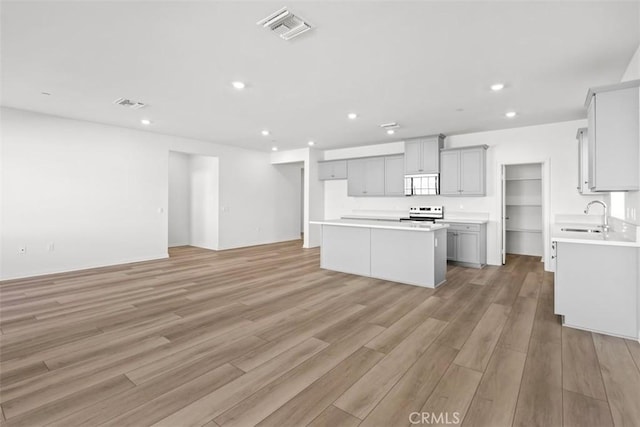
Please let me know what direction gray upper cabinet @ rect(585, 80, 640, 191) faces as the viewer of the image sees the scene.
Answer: facing to the left of the viewer

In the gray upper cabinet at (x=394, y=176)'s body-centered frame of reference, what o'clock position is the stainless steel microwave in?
The stainless steel microwave is roughly at 10 o'clock from the gray upper cabinet.

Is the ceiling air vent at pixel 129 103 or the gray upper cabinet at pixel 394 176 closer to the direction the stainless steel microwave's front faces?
the ceiling air vent

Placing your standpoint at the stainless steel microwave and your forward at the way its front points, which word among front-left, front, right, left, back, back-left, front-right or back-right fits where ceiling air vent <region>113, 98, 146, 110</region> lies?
front-right

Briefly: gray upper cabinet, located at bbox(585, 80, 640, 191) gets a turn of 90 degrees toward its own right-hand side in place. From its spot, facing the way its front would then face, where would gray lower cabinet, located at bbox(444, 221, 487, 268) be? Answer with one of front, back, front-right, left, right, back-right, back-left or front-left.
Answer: front-left

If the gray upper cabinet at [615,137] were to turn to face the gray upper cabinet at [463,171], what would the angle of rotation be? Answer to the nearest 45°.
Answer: approximately 45° to its right

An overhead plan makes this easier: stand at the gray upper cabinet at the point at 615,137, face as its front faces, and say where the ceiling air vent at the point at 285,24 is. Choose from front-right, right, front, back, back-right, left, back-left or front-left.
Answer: front-left

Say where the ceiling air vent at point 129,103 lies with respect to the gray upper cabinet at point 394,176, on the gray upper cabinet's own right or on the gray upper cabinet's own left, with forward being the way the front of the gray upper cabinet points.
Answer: on the gray upper cabinet's own right

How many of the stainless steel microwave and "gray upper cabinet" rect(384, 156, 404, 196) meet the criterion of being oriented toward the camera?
2

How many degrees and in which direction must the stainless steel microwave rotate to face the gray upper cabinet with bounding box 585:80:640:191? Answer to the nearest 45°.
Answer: approximately 45° to its left

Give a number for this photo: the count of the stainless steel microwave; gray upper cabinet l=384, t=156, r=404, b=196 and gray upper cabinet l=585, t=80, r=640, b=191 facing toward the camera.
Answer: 2
